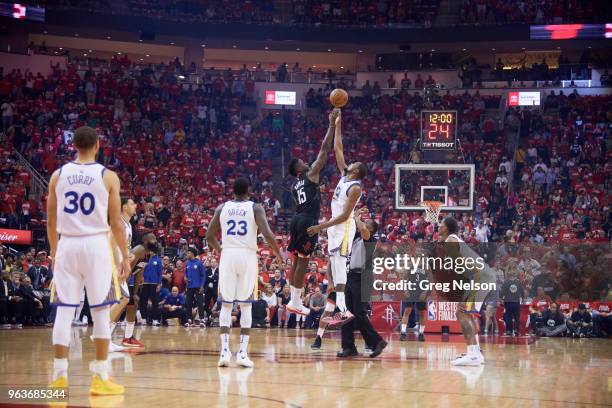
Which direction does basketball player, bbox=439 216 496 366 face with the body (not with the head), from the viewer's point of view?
to the viewer's left

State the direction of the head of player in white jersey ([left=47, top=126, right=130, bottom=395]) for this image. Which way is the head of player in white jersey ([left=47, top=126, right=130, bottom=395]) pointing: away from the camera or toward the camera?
away from the camera

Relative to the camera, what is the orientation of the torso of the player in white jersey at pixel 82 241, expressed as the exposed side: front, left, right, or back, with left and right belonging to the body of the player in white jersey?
back

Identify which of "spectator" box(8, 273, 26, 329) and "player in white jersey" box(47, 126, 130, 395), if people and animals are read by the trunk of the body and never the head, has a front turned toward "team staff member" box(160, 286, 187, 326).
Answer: the player in white jersey

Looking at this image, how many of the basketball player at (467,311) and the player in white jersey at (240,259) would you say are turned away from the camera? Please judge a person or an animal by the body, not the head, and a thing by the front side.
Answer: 1

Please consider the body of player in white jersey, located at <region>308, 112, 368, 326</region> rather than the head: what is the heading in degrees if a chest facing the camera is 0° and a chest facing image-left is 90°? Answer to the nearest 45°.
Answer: approximately 90°

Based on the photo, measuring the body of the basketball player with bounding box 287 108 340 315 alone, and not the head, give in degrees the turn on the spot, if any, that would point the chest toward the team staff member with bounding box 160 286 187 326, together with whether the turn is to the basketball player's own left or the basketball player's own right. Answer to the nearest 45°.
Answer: approximately 45° to the basketball player's own left

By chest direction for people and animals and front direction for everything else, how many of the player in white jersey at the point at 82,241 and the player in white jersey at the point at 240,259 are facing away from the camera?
2

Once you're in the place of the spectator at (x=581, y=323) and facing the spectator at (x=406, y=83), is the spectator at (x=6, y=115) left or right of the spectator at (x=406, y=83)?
left

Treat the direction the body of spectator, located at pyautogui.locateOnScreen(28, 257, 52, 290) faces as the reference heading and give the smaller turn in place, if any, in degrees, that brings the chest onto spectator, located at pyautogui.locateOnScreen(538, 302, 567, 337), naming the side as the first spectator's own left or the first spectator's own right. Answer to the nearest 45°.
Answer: approximately 90° to the first spectator's own left
